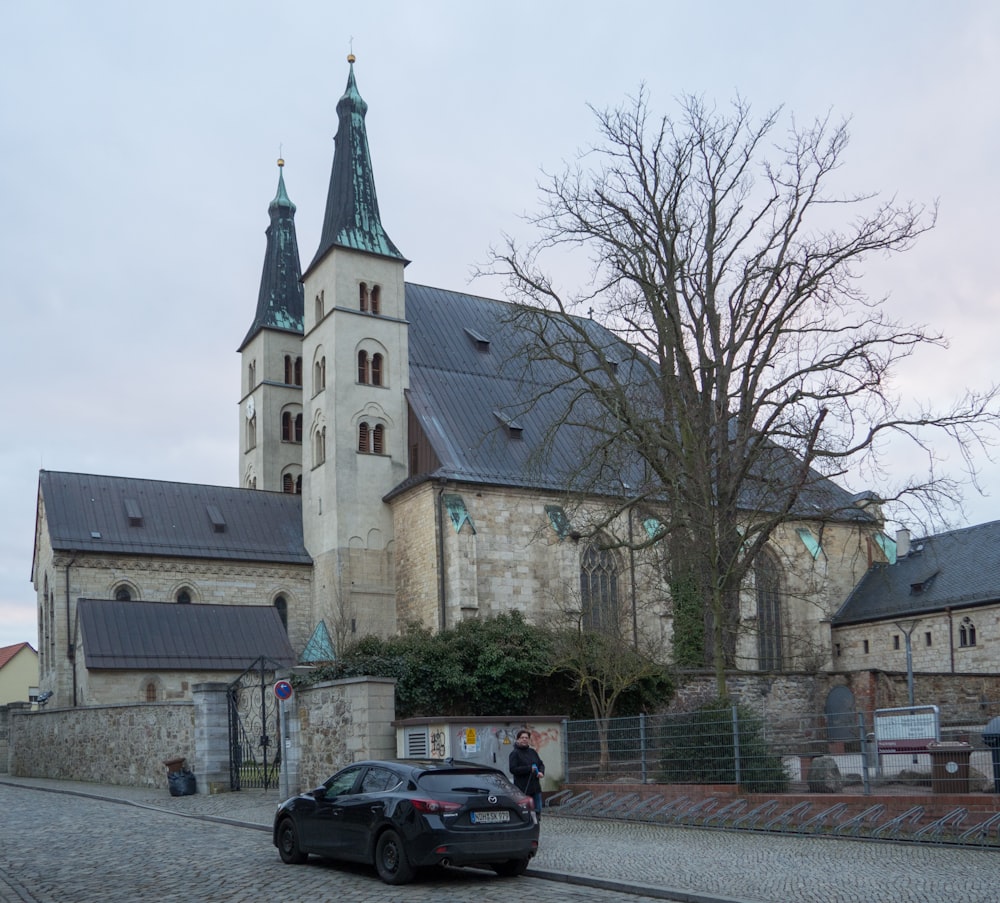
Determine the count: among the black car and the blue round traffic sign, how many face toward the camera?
1

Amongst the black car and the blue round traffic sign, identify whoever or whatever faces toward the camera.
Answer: the blue round traffic sign

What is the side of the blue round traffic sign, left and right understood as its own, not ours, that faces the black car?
front

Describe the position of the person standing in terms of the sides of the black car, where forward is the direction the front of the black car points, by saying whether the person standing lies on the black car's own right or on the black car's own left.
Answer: on the black car's own right

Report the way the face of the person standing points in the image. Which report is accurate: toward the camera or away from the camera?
toward the camera

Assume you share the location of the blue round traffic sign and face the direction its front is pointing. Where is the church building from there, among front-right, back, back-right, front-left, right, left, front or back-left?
back

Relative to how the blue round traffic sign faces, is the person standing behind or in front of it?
in front

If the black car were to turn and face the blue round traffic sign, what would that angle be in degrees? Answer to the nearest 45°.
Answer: approximately 45° to its right

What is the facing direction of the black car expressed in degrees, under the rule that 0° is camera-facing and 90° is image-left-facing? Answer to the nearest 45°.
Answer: approximately 135°

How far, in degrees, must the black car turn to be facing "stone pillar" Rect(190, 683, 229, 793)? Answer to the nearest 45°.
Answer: approximately 45° to its right

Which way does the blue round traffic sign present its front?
toward the camera
